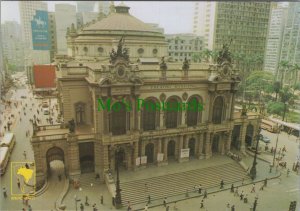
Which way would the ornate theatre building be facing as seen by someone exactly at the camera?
facing the viewer and to the right of the viewer

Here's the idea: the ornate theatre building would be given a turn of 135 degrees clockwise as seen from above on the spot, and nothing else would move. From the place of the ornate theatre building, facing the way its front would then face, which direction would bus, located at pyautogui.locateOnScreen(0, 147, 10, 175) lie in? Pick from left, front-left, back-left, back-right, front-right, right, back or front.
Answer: front

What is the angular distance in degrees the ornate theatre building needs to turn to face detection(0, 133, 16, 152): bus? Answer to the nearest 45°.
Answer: approximately 135° to its right
